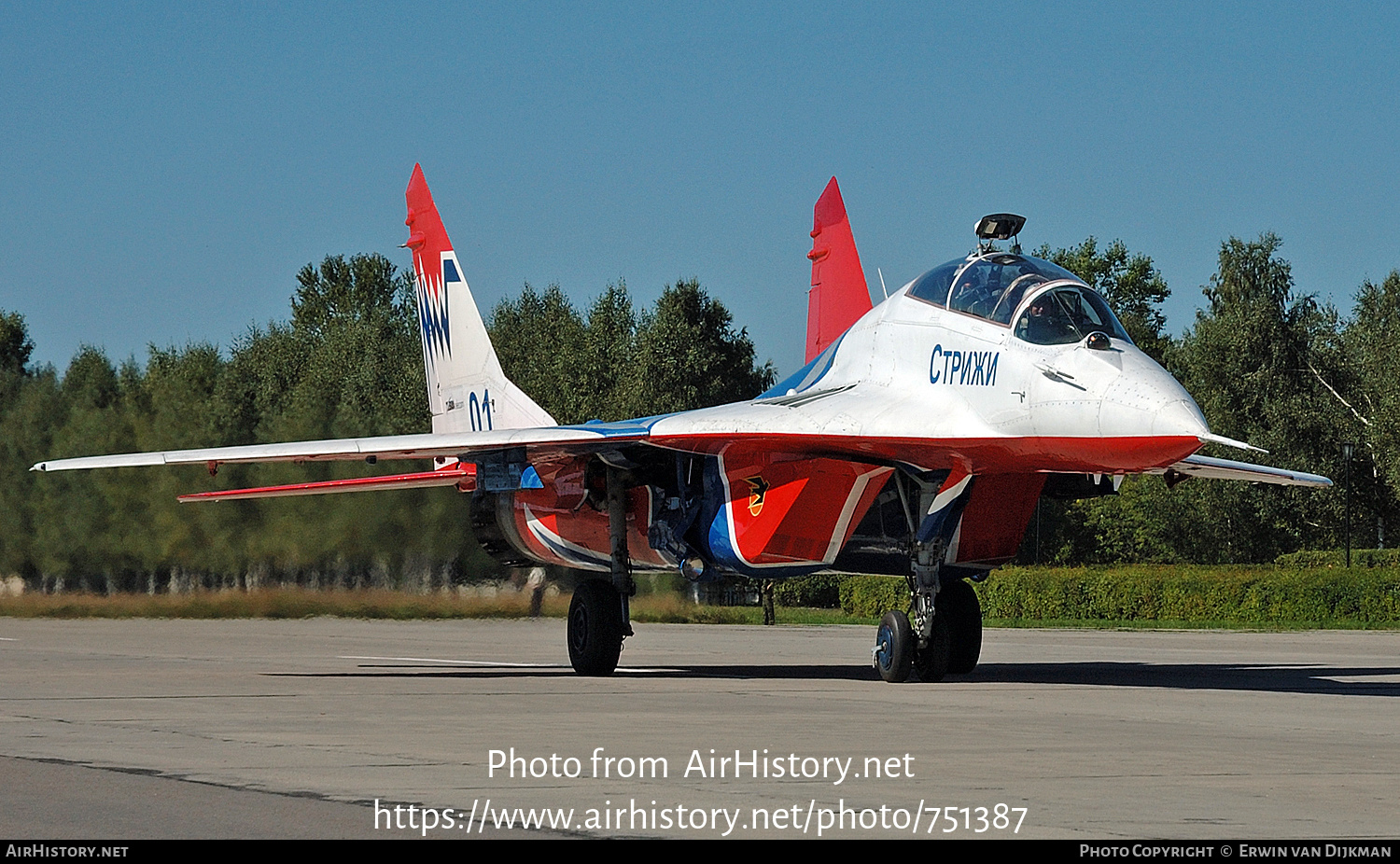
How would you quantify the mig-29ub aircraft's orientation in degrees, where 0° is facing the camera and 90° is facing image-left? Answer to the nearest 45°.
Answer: approximately 315°

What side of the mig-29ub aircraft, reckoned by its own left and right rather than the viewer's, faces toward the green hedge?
left
